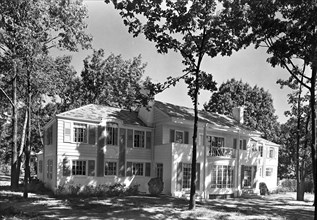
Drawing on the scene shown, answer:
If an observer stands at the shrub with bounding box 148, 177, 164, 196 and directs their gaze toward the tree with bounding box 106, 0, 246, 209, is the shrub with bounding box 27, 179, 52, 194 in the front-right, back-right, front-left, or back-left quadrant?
back-right

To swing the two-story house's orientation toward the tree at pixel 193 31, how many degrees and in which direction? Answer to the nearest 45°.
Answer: approximately 45° to its right

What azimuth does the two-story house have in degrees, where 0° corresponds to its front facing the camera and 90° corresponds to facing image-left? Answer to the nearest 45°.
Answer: approximately 315°

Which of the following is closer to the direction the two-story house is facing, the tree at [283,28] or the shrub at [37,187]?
the tree

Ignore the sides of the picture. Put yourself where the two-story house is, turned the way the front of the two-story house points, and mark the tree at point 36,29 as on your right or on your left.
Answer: on your right
